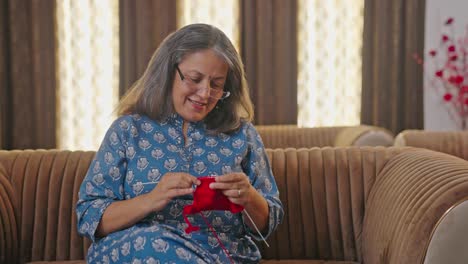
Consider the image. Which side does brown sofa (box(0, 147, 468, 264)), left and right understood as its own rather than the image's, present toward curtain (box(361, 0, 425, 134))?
back

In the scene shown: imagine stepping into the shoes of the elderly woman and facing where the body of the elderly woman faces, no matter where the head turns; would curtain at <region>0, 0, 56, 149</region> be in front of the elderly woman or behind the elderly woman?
behind

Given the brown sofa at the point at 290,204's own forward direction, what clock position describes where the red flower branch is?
The red flower branch is roughly at 7 o'clock from the brown sofa.

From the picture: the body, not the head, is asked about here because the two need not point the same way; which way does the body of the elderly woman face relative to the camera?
toward the camera

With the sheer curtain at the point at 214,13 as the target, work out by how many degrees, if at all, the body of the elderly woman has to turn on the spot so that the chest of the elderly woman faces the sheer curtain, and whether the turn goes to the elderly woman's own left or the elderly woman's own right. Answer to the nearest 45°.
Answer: approximately 180°

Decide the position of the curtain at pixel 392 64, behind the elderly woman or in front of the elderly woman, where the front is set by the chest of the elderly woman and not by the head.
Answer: behind

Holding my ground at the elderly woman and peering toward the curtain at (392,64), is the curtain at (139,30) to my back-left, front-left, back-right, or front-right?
front-left

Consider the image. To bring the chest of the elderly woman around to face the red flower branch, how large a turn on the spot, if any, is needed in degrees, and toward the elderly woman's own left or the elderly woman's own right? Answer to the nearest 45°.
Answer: approximately 135° to the elderly woman's own left

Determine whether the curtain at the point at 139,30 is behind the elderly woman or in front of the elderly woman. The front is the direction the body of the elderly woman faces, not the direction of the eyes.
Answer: behind

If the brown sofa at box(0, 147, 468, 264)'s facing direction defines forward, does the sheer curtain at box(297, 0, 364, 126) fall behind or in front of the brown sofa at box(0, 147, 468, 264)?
behind

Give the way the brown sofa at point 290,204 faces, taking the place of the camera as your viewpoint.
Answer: facing the viewer

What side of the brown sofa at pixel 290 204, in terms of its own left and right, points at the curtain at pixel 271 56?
back

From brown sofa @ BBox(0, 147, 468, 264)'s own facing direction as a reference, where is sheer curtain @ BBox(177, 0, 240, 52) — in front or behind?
behind
